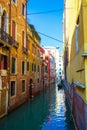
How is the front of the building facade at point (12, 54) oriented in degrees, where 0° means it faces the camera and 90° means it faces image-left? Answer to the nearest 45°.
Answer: approximately 315°
